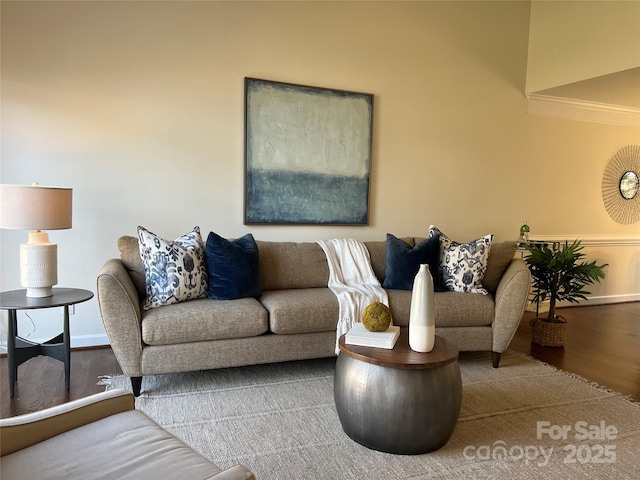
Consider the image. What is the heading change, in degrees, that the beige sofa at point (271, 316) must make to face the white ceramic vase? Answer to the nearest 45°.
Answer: approximately 45° to its left

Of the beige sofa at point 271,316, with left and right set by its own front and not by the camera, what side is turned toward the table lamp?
right

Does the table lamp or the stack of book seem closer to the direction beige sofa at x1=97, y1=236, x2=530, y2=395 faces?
the stack of book

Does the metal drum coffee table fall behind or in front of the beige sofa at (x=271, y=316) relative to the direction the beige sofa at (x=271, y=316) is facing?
in front

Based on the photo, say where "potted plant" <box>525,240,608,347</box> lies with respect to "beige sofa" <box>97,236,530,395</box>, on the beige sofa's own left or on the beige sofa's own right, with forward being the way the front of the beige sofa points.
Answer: on the beige sofa's own left

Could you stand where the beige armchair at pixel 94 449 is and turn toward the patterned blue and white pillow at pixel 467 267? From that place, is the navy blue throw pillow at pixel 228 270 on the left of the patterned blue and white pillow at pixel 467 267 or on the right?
left

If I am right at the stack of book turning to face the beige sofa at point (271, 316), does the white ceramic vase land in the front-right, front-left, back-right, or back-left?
back-right

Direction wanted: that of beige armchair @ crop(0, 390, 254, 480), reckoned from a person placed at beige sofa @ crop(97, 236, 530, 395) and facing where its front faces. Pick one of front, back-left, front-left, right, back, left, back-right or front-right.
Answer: front

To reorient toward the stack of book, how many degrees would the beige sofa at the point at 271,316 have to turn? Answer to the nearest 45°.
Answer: approximately 45° to its left

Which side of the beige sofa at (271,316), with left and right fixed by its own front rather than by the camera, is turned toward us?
front

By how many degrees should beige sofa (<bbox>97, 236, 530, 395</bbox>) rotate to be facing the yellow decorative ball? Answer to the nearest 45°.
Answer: approximately 45° to its left

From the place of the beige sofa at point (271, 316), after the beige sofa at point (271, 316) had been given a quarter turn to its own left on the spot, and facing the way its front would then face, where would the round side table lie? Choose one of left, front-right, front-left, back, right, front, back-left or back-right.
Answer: back

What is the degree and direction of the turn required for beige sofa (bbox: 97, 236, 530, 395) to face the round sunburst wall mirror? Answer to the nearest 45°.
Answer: approximately 135° to its left

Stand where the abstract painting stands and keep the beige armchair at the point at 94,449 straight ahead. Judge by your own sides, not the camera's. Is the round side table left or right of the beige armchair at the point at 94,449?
right

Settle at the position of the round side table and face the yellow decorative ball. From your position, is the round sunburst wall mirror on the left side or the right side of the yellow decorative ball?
left
